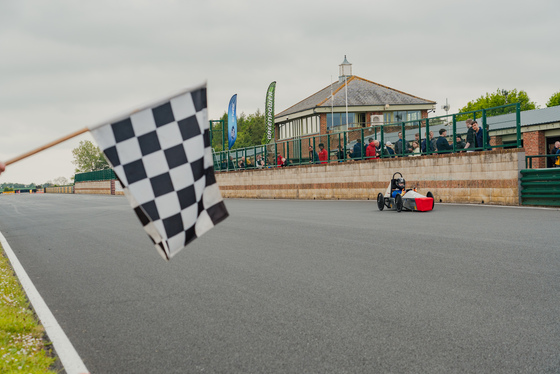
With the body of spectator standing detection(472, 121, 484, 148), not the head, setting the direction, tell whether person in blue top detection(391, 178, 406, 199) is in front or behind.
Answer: in front

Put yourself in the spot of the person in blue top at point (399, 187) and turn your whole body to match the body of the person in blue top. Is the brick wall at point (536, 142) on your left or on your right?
on your left

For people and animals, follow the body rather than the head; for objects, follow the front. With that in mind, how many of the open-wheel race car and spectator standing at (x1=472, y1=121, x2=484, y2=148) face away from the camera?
0

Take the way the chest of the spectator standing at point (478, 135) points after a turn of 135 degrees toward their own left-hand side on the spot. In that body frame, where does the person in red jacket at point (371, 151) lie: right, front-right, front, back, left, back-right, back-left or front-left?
back-left

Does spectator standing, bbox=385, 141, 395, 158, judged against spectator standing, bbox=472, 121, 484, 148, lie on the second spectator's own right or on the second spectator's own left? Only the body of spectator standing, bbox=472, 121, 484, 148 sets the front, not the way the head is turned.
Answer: on the second spectator's own right

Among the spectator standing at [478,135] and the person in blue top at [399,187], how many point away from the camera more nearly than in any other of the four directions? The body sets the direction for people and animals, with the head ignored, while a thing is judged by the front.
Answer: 0

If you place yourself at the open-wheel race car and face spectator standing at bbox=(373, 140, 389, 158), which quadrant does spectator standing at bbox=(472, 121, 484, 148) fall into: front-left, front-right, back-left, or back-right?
front-right

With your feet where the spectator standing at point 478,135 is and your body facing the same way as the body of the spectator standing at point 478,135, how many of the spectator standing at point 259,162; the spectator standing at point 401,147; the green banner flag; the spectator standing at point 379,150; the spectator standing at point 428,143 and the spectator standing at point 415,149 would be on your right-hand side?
6

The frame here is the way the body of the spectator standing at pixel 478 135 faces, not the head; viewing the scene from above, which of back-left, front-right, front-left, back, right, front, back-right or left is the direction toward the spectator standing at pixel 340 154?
right

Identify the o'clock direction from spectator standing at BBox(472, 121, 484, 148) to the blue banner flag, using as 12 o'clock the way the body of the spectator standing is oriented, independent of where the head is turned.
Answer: The blue banner flag is roughly at 3 o'clock from the spectator standing.
